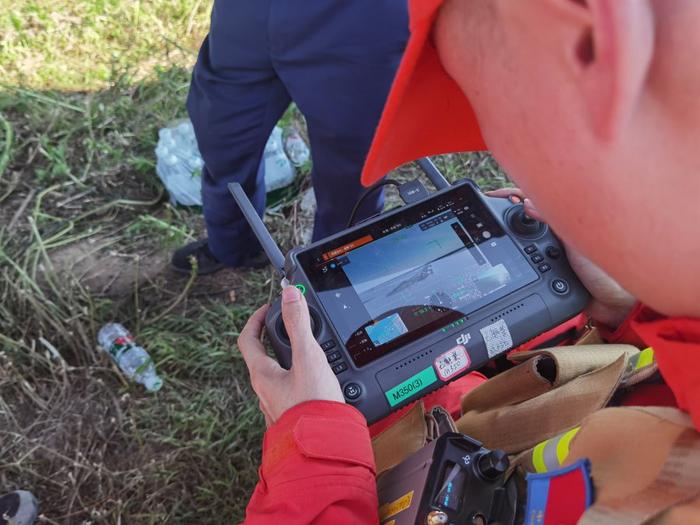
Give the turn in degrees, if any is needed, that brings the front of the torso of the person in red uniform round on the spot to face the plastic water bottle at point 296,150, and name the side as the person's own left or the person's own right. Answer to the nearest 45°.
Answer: approximately 45° to the person's own right

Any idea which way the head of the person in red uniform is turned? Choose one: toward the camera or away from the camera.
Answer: away from the camera

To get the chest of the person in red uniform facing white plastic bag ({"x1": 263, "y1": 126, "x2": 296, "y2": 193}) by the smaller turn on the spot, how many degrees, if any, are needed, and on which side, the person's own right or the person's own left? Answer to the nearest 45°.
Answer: approximately 45° to the person's own right

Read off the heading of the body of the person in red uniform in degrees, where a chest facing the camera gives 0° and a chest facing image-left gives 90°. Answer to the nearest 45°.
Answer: approximately 135°
